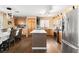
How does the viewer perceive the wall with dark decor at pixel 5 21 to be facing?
facing to the right of the viewer
